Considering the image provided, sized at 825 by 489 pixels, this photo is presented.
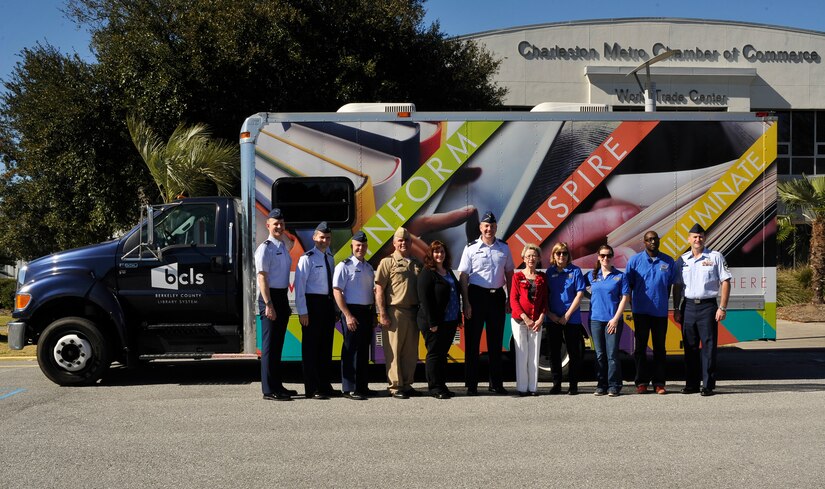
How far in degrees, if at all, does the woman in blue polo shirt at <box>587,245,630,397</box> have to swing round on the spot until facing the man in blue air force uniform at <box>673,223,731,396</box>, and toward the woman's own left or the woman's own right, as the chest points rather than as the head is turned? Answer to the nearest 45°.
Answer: approximately 90° to the woman's own left

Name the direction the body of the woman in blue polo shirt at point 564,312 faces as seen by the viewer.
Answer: toward the camera

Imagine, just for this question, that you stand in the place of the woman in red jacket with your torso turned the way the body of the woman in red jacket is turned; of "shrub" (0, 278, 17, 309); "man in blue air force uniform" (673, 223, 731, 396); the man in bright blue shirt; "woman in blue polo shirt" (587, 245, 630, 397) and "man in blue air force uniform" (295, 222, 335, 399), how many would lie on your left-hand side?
3

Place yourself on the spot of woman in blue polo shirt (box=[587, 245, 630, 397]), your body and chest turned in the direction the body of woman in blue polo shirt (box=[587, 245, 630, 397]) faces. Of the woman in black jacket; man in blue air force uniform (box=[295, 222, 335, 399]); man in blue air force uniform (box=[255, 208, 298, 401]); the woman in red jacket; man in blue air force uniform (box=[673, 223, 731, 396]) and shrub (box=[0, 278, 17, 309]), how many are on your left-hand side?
1

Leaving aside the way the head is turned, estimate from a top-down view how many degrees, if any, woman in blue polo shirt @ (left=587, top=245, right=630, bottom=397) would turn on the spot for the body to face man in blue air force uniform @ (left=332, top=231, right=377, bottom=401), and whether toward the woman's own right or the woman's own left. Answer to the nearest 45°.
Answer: approximately 90° to the woman's own right

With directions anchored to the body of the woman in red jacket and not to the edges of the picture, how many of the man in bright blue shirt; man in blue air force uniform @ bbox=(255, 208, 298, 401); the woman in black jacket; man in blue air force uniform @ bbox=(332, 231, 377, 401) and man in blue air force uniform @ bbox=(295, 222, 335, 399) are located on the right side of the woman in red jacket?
4

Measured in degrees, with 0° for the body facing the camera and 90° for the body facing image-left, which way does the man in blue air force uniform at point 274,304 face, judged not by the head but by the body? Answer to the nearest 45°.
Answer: approximately 315°

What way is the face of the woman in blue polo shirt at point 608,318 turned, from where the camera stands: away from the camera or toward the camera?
toward the camera

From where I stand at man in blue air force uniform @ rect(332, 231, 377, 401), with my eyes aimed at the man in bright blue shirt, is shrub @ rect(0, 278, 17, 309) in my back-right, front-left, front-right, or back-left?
back-left

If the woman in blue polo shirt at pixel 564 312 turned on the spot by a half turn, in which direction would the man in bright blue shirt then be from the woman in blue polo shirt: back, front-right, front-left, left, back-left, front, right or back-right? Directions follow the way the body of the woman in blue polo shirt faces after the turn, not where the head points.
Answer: right

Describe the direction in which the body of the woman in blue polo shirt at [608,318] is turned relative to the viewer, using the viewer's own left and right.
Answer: facing the viewer

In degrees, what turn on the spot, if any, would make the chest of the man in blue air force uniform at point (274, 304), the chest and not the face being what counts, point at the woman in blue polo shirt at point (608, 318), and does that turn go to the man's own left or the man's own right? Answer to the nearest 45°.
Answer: approximately 45° to the man's own left

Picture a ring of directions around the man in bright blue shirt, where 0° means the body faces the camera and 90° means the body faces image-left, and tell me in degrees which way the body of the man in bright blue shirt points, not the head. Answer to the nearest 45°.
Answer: approximately 0°

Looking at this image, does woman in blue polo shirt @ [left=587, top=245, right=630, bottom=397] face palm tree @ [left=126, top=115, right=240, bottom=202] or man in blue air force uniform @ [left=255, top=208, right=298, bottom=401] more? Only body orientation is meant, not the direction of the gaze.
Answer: the man in blue air force uniform

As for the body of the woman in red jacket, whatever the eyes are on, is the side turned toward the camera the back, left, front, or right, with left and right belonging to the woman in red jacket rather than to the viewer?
front

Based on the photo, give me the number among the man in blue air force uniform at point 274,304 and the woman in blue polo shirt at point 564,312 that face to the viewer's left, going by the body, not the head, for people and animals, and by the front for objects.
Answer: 0
